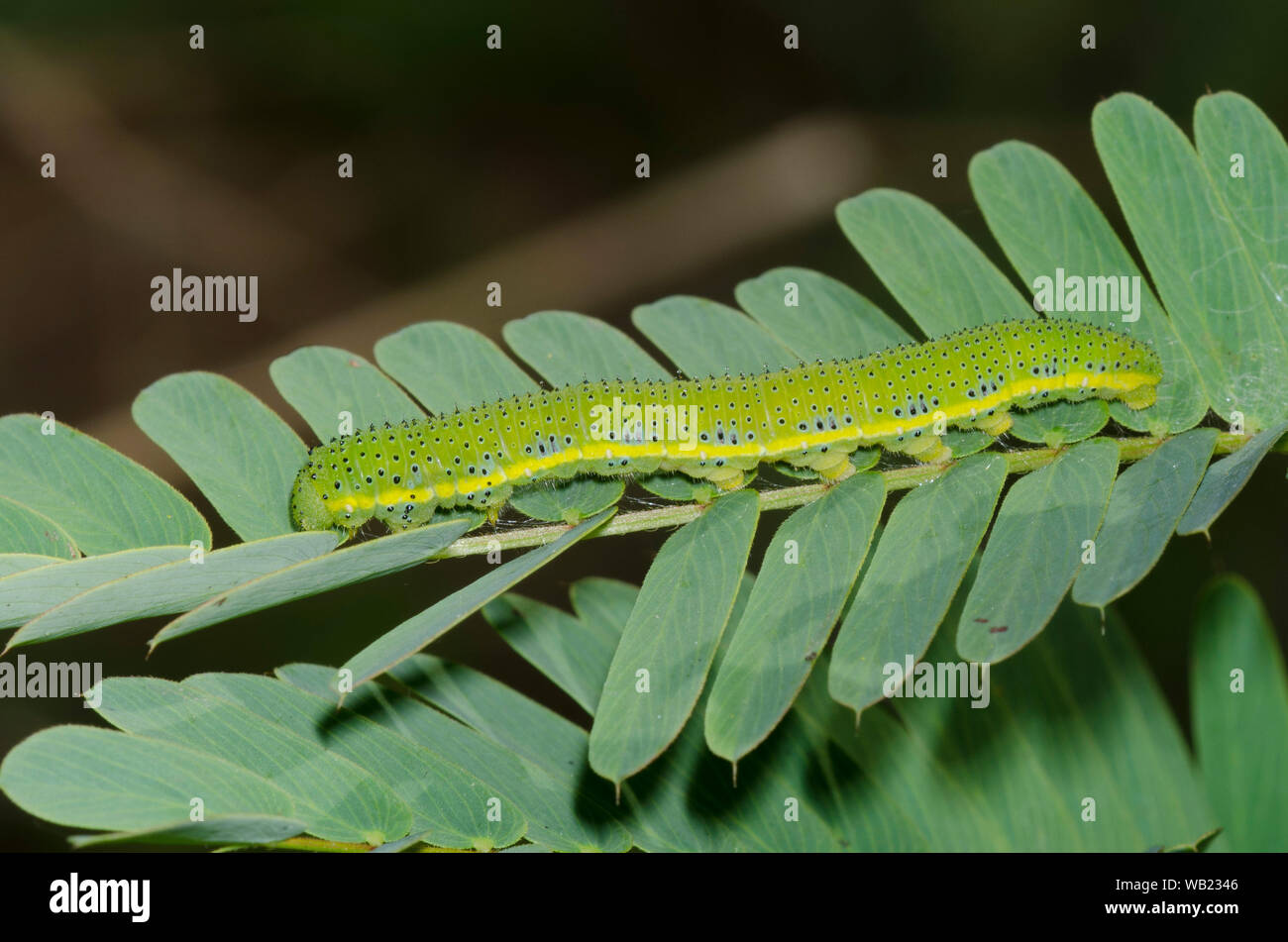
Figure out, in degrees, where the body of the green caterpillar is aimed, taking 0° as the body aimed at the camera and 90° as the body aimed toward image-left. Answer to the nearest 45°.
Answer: approximately 90°
